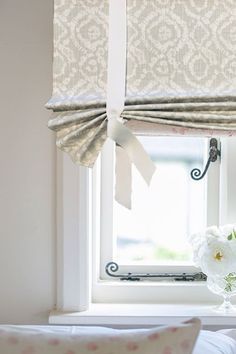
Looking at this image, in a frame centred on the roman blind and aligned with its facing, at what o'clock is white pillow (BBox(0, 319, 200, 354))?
The white pillow is roughly at 12 o'clock from the roman blind.

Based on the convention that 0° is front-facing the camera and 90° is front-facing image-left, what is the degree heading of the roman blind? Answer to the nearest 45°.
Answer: approximately 0°
